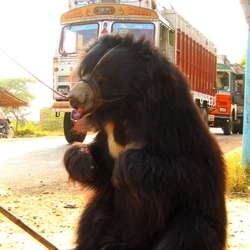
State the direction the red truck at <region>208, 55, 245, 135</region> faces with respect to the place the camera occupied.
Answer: facing the viewer and to the left of the viewer

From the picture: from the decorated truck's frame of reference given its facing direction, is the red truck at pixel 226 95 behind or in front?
behind

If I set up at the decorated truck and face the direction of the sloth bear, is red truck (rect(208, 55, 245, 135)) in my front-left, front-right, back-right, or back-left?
back-left

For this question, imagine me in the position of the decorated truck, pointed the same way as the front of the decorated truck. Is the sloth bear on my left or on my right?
on my left

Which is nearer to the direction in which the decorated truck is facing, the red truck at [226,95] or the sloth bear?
the sloth bear

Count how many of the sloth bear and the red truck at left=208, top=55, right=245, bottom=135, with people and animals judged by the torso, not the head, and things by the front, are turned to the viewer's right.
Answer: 0

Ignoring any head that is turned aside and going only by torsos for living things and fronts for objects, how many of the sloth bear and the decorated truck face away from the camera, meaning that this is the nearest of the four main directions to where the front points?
0

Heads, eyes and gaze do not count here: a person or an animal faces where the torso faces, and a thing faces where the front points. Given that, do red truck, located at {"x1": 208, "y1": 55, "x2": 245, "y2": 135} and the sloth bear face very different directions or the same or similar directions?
same or similar directions

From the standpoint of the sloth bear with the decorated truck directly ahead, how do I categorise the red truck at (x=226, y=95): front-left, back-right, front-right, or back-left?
front-right

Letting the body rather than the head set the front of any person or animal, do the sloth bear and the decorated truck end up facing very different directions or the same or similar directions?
same or similar directions

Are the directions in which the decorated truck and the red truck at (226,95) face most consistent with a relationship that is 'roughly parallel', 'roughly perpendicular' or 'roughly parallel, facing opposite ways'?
roughly parallel
